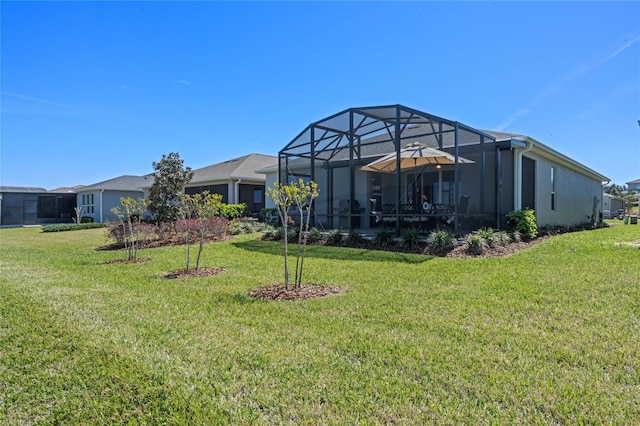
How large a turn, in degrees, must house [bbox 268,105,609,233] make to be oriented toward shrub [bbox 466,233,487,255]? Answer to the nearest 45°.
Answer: approximately 135° to its right

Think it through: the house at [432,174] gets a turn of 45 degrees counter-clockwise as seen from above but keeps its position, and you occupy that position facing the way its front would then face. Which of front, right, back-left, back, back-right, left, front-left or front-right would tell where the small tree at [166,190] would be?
left

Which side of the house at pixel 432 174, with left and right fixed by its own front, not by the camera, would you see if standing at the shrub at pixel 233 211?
left

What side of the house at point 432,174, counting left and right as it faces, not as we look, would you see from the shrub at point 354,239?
back

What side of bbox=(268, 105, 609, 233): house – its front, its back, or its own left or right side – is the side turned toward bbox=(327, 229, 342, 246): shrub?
back

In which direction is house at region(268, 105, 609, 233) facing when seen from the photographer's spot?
facing away from the viewer and to the right of the viewer

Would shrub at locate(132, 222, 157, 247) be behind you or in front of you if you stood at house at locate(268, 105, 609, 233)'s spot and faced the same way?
behind

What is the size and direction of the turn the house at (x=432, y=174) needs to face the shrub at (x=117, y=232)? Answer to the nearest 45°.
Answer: approximately 135° to its left

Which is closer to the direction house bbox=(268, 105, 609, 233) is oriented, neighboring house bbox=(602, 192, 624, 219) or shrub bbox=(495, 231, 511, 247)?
the neighboring house

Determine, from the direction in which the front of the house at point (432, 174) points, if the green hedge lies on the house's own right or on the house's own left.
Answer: on the house's own left

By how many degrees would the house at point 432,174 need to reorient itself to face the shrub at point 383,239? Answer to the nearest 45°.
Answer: approximately 135° to its right

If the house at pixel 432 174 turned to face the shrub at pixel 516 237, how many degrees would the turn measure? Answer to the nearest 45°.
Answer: approximately 90° to its right

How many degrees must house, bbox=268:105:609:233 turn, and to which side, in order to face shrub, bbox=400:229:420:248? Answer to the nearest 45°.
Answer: approximately 135° to its right

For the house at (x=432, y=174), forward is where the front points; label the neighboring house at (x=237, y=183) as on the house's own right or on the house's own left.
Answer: on the house's own left

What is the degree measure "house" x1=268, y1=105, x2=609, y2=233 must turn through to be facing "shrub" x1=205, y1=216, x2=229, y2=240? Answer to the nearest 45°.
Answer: approximately 135° to its left
